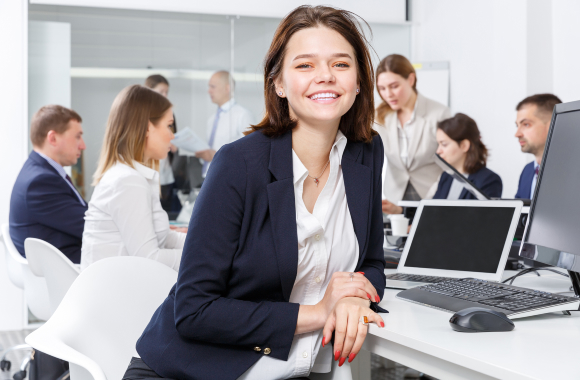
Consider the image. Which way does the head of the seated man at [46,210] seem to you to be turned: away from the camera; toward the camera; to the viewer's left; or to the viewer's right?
to the viewer's right

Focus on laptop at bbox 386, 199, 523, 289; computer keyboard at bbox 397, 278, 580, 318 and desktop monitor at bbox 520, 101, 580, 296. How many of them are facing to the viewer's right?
0

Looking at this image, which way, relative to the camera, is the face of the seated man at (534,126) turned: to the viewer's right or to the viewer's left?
to the viewer's left

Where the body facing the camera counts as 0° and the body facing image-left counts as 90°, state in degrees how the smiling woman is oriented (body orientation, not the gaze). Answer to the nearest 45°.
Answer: approximately 315°

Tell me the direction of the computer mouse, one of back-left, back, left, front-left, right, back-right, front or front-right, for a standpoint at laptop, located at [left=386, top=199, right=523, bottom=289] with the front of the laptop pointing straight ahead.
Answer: front-left

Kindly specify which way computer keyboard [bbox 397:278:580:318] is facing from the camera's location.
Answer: facing the viewer and to the left of the viewer

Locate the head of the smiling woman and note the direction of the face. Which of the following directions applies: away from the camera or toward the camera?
toward the camera

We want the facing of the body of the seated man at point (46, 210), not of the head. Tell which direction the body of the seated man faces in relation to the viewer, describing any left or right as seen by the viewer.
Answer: facing to the right of the viewer

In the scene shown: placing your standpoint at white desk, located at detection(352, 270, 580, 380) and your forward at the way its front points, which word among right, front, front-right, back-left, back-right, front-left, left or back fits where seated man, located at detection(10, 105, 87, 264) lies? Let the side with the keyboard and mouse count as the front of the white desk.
right

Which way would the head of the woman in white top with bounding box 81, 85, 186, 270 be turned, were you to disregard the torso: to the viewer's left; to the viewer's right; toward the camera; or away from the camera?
to the viewer's right

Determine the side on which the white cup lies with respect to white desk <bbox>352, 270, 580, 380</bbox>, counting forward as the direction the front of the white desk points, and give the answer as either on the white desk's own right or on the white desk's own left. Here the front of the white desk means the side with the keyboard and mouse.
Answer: on the white desk's own right

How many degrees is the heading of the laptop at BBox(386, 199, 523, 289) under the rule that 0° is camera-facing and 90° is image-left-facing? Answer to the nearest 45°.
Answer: approximately 45°
